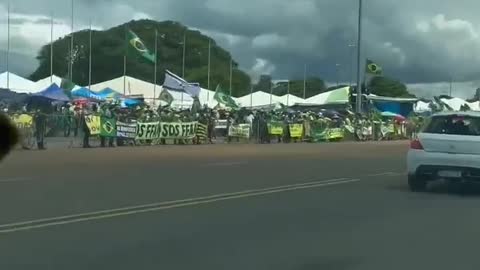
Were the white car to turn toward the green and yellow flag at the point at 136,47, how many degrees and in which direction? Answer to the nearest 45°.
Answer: approximately 45° to its left

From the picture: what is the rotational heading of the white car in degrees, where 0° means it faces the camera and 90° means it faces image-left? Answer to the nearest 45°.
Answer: approximately 180°
